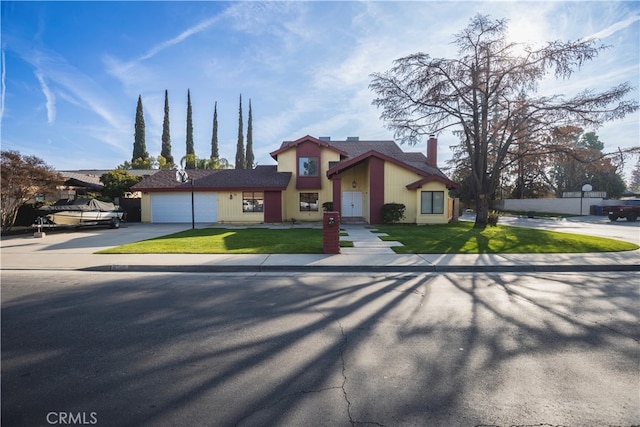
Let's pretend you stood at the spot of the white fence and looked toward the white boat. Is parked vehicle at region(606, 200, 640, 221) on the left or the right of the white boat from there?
left

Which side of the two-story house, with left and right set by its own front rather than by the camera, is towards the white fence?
left

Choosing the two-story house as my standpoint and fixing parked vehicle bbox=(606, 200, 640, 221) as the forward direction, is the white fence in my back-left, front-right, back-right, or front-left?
front-left

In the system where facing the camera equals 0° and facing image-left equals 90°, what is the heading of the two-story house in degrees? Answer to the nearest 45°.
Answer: approximately 0°

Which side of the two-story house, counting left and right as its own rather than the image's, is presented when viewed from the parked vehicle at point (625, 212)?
left

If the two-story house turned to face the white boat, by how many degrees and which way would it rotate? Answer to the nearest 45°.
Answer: approximately 90° to its right
